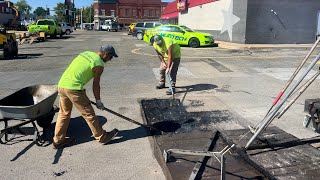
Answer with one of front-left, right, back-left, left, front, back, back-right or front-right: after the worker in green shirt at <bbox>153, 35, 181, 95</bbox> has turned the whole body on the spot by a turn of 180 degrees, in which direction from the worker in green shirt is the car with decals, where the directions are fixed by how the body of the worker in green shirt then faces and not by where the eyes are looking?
front-left

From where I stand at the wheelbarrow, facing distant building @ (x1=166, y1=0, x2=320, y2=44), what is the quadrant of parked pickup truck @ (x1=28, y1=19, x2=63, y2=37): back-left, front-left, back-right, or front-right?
front-left

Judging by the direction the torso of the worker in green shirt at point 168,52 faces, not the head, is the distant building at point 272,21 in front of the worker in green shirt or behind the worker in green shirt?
behind

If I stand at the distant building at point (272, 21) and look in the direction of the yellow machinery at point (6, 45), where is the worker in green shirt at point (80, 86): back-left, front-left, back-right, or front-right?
front-left

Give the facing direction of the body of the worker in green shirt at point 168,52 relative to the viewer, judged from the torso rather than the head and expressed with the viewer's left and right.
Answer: facing the viewer and to the left of the viewer

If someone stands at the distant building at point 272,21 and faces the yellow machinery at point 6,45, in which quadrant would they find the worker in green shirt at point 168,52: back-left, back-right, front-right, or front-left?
front-left

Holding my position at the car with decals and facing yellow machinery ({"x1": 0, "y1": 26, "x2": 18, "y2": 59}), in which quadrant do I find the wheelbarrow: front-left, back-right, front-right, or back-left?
front-left

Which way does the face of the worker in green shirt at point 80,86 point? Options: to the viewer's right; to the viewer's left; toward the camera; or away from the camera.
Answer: to the viewer's right

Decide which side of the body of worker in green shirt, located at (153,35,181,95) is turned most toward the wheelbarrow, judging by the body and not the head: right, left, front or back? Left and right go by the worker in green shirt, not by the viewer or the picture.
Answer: front

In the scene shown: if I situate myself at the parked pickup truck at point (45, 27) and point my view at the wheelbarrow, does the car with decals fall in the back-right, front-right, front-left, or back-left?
front-left

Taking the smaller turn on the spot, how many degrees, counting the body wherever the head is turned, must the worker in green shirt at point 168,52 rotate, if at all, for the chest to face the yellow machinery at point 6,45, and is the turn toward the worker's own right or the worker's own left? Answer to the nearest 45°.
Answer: approximately 90° to the worker's own right

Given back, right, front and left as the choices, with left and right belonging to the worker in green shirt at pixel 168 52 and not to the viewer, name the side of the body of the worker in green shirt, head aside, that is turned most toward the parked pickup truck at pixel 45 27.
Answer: right

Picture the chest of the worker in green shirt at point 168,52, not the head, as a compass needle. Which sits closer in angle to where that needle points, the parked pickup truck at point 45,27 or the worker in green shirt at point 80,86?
the worker in green shirt
